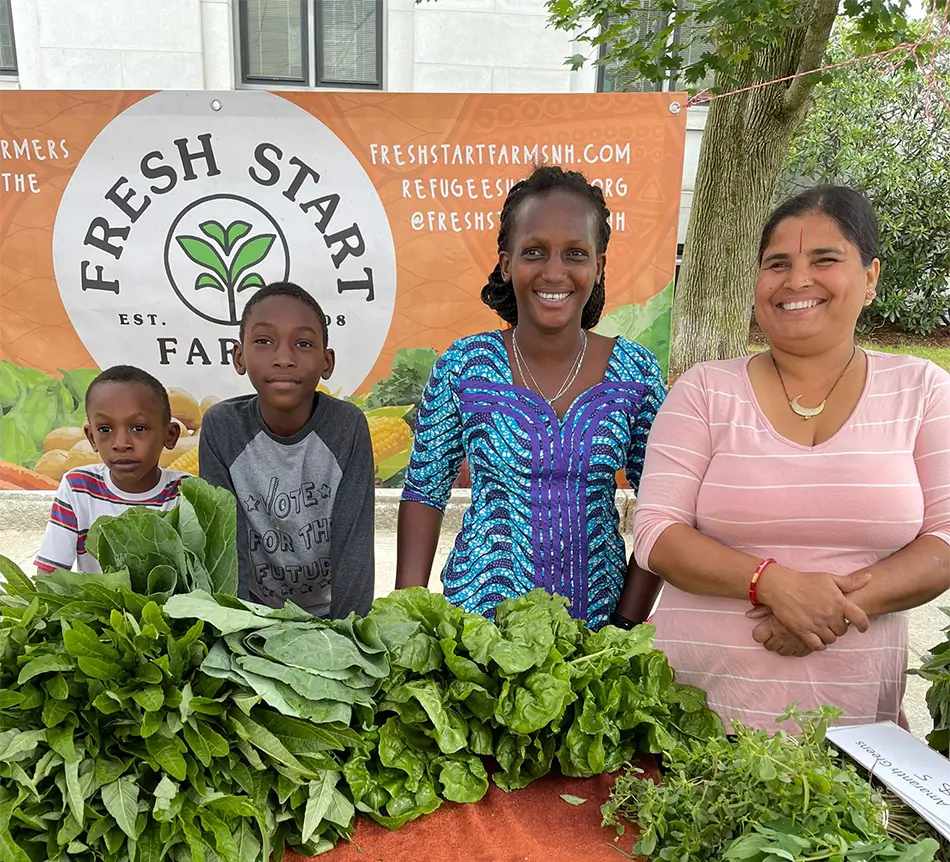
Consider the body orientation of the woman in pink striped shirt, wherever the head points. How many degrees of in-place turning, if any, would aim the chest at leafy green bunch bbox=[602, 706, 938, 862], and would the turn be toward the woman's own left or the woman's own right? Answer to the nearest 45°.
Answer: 0° — they already face it

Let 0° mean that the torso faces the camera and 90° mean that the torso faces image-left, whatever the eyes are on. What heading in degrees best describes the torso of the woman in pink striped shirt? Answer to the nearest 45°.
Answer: approximately 0°

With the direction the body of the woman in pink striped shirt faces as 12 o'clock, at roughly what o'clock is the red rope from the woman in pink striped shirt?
The red rope is roughly at 6 o'clock from the woman in pink striped shirt.

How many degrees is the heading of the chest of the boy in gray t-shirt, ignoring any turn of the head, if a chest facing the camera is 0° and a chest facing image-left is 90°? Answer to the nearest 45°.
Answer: approximately 0°

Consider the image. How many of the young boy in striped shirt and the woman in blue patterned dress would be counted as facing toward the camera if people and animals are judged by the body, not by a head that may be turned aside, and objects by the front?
2

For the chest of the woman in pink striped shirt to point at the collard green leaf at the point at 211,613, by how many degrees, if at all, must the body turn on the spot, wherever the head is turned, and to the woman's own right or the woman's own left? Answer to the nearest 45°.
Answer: approximately 45° to the woman's own right

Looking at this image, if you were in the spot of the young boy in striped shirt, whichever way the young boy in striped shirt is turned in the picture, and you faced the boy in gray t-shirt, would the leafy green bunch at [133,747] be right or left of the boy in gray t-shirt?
right

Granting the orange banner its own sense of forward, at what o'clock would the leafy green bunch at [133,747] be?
The leafy green bunch is roughly at 12 o'clock from the orange banner.

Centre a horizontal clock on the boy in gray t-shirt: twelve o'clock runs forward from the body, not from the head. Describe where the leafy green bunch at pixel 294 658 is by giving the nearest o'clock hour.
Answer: The leafy green bunch is roughly at 12 o'clock from the boy in gray t-shirt.
